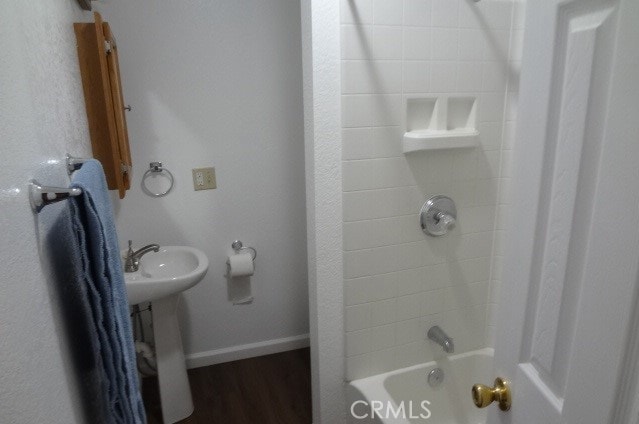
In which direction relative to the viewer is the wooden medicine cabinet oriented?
to the viewer's right

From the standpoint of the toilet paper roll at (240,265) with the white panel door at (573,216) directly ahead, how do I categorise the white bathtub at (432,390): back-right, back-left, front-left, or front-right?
front-left

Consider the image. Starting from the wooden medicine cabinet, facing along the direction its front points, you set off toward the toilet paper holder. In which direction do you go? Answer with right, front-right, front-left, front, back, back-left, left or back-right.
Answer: front-left

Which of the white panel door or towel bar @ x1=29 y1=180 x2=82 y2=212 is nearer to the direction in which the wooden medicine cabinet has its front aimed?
the white panel door

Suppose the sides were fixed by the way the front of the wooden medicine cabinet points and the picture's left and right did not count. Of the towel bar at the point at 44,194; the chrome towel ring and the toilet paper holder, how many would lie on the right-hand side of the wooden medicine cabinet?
1

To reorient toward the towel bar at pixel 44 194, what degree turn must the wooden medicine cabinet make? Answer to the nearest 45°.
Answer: approximately 90° to its right

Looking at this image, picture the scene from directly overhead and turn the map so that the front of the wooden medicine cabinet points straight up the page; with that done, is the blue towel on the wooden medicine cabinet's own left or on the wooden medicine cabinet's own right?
on the wooden medicine cabinet's own right

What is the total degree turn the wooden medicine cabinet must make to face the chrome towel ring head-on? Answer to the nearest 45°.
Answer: approximately 90° to its left

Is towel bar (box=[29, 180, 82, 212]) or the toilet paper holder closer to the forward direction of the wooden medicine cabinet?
the toilet paper holder

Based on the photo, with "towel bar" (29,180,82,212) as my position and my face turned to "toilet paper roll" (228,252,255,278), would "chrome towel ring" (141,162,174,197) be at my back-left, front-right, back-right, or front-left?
front-left

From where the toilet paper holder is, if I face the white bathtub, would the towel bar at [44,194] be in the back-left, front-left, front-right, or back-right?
front-right

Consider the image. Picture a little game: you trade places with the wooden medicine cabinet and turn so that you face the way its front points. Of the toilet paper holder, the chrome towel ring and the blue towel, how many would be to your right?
1

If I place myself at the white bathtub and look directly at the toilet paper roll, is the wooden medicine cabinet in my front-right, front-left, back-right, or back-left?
front-left
